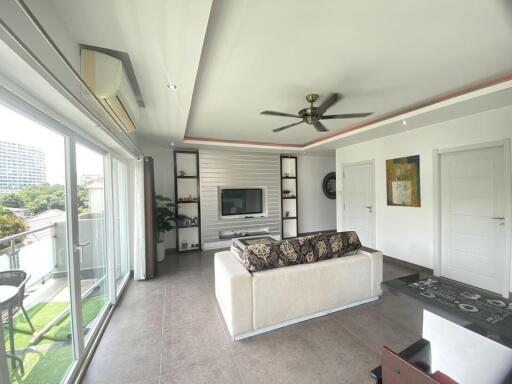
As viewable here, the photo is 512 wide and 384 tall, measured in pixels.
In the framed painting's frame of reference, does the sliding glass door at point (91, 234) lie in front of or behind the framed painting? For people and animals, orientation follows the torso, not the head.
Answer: in front

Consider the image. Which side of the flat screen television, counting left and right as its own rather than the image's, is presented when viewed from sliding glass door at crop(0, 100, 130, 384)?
front

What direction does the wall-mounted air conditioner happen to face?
to the viewer's right

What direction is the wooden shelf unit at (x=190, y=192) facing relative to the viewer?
toward the camera

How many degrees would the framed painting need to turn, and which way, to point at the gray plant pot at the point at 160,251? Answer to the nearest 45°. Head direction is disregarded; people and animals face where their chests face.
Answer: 0° — it already faces it

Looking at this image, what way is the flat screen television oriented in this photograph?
toward the camera

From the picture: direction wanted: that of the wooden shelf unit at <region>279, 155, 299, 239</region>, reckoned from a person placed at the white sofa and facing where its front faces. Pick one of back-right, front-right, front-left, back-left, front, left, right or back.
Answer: front-right

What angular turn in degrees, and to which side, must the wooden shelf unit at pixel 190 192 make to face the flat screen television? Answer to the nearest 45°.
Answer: approximately 90° to its left

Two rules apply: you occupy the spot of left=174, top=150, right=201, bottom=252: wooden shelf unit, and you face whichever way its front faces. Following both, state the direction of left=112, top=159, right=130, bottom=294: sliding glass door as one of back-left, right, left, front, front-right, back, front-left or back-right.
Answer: front-right

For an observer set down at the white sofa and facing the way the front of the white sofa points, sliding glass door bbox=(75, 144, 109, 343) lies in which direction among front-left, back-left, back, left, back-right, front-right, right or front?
front-left

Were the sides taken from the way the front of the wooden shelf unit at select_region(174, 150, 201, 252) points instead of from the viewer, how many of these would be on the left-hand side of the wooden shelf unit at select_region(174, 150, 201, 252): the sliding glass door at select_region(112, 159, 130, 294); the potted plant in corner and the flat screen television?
1

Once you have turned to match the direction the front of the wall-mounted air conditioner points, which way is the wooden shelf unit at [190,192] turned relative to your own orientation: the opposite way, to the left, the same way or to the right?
to the right

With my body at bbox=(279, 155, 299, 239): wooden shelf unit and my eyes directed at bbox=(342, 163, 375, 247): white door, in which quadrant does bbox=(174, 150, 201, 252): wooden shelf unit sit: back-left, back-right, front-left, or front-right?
back-right

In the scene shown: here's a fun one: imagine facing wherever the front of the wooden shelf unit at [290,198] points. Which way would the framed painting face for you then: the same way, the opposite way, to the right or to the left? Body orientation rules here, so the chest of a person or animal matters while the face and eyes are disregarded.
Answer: to the right

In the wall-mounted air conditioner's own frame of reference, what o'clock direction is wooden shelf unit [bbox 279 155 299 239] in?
The wooden shelf unit is roughly at 11 o'clock from the wall-mounted air conditioner.

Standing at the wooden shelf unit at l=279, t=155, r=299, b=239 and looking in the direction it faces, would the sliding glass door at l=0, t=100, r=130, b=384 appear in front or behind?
in front
